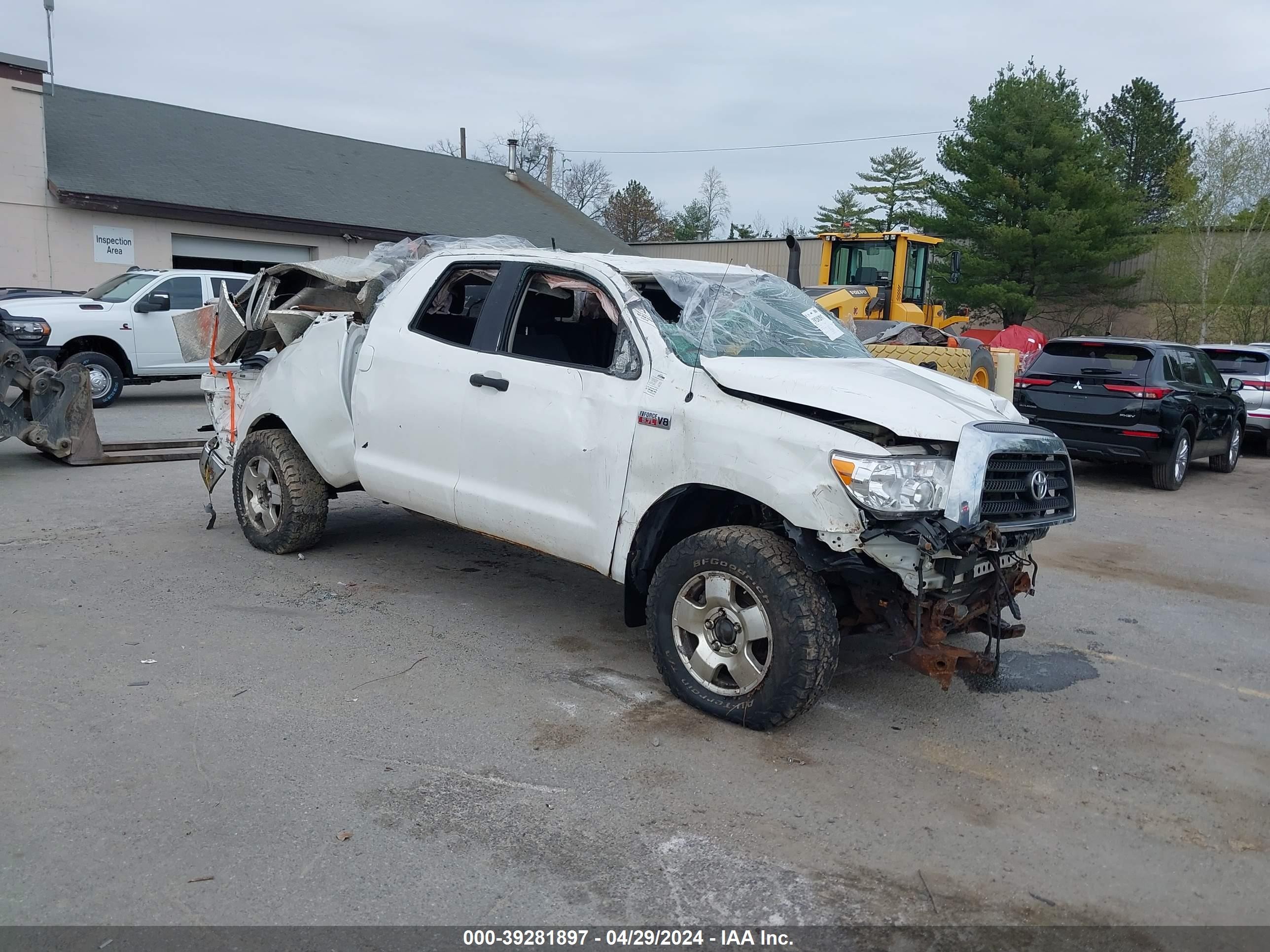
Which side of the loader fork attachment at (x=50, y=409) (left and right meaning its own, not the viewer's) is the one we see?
right

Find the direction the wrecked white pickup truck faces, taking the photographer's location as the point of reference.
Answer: facing the viewer and to the right of the viewer

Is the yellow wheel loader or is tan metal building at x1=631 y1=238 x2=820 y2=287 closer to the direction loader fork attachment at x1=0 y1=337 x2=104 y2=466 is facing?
the yellow wheel loader

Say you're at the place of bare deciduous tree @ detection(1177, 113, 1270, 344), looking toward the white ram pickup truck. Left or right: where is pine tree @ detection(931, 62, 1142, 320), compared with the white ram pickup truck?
right

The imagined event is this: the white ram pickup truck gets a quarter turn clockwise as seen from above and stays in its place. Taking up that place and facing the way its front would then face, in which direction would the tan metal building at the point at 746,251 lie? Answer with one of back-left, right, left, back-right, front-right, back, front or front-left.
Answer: right

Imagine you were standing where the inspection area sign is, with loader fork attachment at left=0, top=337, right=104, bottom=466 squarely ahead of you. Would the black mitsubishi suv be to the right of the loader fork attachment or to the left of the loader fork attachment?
left

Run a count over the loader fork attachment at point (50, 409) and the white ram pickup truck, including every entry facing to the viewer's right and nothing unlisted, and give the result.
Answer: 1

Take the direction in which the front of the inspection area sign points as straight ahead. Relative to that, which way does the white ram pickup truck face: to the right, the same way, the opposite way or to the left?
to the right

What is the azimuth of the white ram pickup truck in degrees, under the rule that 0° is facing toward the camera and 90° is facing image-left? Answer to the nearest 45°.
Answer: approximately 45°

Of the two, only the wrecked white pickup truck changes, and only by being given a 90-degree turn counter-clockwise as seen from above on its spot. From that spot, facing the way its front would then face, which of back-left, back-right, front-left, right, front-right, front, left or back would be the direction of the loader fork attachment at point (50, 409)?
left
